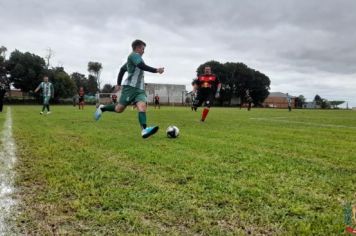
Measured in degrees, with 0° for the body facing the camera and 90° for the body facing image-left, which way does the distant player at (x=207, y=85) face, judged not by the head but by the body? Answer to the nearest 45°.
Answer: approximately 0°

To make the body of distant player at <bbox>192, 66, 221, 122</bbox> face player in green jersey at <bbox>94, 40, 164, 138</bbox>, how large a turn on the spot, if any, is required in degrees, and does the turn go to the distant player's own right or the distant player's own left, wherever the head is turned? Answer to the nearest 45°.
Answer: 0° — they already face them
